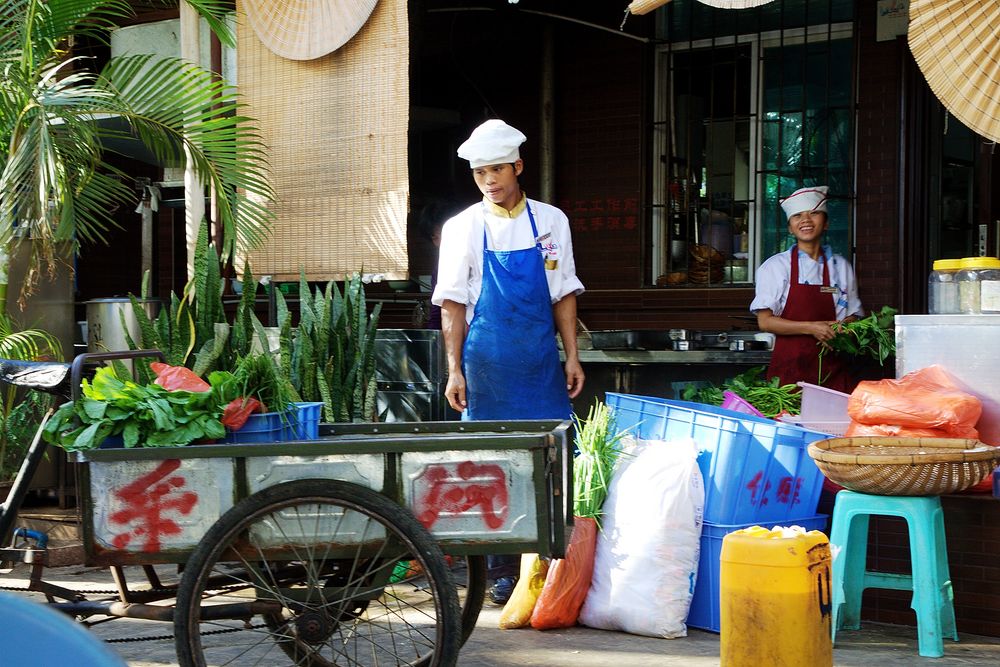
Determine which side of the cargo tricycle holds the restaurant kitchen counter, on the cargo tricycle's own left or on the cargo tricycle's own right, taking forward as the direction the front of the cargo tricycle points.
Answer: on the cargo tricycle's own right

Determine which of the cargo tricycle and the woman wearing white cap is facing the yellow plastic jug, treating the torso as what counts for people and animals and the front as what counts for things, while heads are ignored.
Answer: the woman wearing white cap

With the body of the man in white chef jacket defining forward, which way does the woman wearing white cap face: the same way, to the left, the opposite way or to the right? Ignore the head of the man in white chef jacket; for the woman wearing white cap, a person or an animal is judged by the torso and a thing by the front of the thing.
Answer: the same way

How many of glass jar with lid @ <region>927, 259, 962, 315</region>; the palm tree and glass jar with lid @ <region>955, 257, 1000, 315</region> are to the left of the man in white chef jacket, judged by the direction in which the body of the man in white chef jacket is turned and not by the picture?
2

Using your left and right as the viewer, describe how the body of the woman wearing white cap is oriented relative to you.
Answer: facing the viewer

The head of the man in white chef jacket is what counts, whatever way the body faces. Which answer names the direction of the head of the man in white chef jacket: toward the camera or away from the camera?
toward the camera

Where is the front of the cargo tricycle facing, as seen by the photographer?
facing to the left of the viewer

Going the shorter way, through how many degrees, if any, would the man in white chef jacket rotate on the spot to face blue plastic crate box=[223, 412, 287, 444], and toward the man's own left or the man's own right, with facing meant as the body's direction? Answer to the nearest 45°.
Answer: approximately 45° to the man's own right

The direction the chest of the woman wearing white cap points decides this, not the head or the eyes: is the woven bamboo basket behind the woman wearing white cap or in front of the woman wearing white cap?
in front

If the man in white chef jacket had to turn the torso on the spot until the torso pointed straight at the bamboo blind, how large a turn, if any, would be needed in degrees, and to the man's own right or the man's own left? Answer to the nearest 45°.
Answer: approximately 135° to the man's own right

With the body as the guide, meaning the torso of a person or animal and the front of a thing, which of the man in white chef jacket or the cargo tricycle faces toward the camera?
the man in white chef jacket

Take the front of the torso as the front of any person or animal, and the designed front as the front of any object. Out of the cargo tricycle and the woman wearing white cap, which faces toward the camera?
the woman wearing white cap

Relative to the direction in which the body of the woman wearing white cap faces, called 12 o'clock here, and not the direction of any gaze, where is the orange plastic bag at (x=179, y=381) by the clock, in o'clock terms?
The orange plastic bag is roughly at 1 o'clock from the woman wearing white cap.

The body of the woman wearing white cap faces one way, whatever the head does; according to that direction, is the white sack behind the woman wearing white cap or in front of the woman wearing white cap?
in front

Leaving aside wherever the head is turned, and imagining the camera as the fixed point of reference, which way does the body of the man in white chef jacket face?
toward the camera

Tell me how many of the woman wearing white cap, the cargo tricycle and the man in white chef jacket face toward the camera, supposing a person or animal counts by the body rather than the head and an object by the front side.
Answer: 2

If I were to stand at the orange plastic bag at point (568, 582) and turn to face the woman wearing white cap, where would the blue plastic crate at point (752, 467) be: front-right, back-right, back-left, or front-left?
front-right
